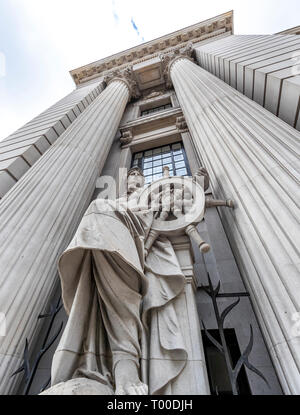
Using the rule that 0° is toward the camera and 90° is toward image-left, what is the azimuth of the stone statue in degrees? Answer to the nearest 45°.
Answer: approximately 0°

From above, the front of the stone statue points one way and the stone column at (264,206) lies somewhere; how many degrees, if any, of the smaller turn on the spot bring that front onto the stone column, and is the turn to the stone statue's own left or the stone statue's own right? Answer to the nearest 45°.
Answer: approximately 90° to the stone statue's own left
